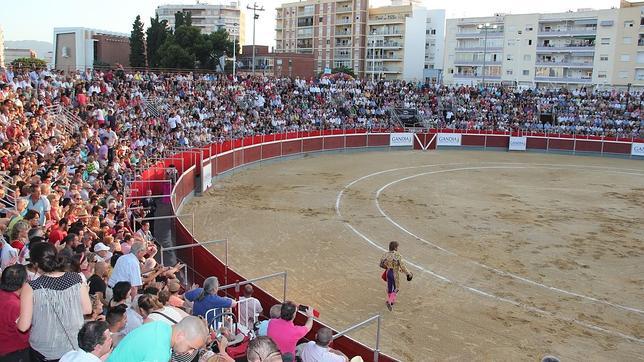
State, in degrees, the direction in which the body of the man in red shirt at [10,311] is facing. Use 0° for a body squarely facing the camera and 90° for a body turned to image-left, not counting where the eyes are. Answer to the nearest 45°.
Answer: approximately 225°

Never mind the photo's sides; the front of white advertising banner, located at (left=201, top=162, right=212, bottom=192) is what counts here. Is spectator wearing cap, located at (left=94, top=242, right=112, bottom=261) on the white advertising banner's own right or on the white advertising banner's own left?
on the white advertising banner's own right

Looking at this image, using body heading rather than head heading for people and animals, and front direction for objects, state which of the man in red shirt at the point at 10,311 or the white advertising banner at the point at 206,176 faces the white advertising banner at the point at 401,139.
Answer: the man in red shirt

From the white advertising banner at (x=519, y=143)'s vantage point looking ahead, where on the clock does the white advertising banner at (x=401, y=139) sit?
the white advertising banner at (x=401, y=139) is roughly at 2 o'clock from the white advertising banner at (x=519, y=143).

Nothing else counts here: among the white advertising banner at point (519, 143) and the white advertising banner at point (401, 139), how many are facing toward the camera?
2

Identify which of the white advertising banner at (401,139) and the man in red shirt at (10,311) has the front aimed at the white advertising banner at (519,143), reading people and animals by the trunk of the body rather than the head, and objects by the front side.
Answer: the man in red shirt

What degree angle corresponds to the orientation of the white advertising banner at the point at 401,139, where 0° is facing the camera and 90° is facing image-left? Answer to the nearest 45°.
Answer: approximately 0°

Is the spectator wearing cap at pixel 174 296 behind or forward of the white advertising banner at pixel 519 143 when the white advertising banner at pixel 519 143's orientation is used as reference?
forward

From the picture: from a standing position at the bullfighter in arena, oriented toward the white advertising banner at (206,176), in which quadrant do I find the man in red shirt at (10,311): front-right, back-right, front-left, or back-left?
back-left

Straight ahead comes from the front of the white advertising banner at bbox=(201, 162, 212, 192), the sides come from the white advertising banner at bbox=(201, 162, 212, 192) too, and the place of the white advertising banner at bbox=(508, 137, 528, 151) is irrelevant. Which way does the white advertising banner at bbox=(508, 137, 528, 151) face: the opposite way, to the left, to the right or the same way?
to the right

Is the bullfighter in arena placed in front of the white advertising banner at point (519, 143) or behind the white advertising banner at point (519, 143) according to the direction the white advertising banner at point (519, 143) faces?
in front

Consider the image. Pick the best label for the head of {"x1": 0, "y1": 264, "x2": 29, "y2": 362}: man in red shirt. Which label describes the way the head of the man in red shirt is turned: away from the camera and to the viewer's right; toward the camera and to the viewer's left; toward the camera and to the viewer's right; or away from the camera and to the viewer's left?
away from the camera and to the viewer's right

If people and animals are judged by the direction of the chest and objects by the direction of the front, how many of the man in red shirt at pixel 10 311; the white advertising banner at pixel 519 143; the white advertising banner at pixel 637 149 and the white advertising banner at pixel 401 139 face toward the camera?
3
